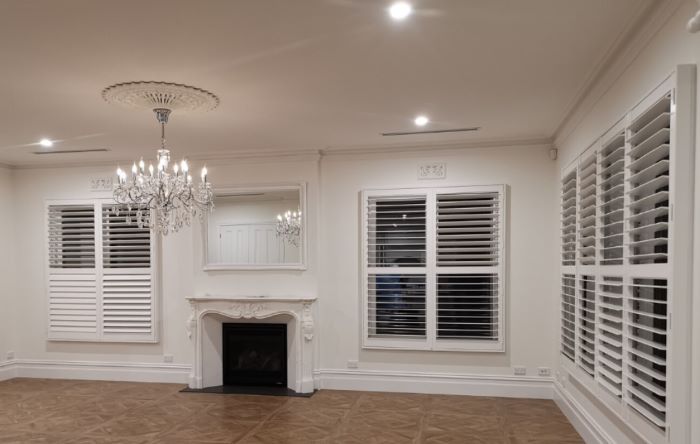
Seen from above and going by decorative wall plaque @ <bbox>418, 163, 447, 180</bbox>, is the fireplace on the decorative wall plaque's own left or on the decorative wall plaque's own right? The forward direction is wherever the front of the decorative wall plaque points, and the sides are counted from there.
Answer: on the decorative wall plaque's own right

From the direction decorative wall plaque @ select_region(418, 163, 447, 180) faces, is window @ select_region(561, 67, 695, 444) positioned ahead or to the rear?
ahead

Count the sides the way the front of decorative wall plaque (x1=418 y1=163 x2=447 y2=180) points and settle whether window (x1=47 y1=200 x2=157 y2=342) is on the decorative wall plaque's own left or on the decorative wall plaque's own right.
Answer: on the decorative wall plaque's own right

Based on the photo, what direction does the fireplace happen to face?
toward the camera

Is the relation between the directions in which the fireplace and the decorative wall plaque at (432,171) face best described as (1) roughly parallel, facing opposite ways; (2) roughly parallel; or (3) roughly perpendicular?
roughly parallel

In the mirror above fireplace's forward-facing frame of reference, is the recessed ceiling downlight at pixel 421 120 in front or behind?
in front

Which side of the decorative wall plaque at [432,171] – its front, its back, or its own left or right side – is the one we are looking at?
front

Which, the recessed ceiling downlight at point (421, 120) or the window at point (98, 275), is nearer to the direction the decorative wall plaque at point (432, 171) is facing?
the recessed ceiling downlight

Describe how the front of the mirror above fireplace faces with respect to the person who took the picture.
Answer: facing the viewer

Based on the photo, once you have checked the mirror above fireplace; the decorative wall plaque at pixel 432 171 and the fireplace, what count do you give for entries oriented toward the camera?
3

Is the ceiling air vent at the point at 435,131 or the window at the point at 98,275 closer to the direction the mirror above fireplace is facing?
the ceiling air vent

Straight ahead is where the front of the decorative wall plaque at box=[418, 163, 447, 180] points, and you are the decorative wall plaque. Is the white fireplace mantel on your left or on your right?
on your right

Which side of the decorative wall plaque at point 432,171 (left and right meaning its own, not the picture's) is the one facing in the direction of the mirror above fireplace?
right

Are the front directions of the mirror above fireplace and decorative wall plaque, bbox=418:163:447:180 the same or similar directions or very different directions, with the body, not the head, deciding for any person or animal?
same or similar directions

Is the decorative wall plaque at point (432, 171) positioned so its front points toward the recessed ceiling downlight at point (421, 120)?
yes
